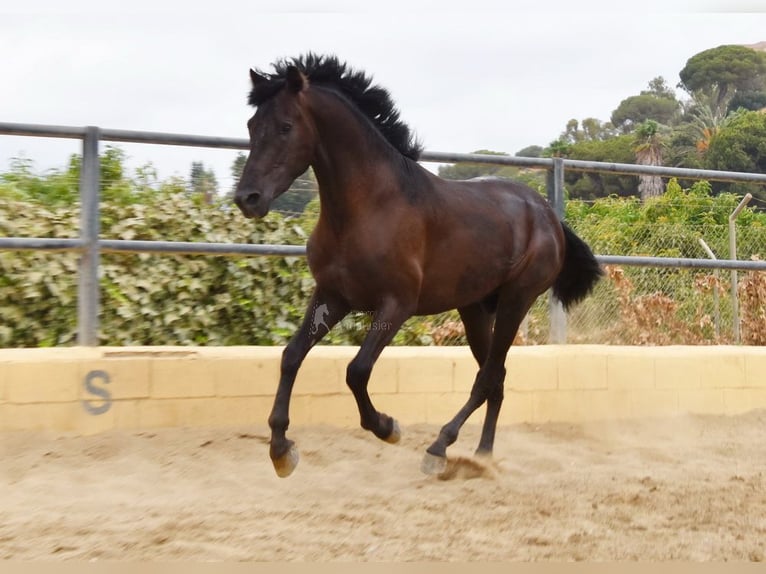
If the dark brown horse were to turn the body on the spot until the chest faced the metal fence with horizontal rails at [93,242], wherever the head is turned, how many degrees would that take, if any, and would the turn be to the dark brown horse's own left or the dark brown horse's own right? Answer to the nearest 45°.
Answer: approximately 45° to the dark brown horse's own right

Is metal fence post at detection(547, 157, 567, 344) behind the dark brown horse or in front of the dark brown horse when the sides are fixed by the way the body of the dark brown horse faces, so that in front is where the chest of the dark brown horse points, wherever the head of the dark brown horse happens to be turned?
behind

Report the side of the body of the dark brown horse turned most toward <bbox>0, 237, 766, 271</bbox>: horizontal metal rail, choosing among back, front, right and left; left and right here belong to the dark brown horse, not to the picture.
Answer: right

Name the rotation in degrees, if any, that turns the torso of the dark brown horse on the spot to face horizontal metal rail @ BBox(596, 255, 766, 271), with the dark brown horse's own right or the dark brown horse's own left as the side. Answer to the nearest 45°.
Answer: approximately 180°

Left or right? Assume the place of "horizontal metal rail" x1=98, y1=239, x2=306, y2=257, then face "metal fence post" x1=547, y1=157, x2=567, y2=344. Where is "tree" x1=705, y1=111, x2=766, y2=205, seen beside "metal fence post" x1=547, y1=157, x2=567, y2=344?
left

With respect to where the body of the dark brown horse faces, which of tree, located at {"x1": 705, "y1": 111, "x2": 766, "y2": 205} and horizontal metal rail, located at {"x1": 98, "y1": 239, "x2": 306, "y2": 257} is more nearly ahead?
the horizontal metal rail

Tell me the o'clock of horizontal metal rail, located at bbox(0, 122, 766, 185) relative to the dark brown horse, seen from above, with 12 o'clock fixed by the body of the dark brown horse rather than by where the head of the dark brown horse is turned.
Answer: The horizontal metal rail is roughly at 3 o'clock from the dark brown horse.

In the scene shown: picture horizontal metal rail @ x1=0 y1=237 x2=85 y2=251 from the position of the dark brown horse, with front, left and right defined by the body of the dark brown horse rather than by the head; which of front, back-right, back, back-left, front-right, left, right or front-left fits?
front-right

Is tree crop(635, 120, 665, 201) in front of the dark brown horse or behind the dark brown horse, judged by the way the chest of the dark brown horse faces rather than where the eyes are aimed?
behind

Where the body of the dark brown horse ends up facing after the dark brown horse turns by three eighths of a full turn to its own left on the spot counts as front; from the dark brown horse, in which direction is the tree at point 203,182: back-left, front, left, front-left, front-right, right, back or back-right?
back-left

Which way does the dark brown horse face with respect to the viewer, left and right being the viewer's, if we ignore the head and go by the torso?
facing the viewer and to the left of the viewer

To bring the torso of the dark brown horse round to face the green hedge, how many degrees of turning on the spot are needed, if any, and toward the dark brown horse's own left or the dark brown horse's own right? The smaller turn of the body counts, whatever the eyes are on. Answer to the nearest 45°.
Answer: approximately 90° to the dark brown horse's own right
